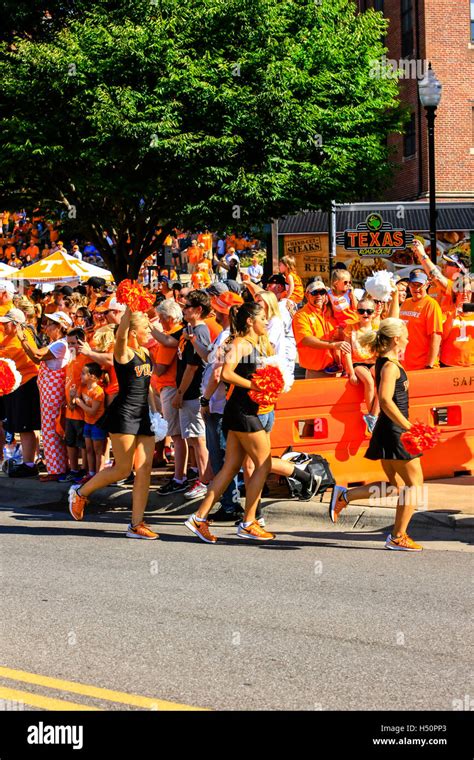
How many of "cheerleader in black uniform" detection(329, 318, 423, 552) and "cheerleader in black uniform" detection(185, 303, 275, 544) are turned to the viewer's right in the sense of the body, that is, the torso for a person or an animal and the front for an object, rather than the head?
2

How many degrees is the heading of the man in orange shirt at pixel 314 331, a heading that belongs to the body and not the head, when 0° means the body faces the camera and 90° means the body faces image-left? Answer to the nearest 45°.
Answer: approximately 315°

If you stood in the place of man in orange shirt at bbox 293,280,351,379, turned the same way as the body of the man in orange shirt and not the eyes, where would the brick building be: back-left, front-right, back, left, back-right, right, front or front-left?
back-left

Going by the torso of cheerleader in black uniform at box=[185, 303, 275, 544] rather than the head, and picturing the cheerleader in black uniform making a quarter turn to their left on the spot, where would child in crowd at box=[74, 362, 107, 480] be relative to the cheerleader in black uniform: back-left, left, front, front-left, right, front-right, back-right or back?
front-left

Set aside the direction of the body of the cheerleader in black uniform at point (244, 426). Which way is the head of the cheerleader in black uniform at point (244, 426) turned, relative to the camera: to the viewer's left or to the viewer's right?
to the viewer's right

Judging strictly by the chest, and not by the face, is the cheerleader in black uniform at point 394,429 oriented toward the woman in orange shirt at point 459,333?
no

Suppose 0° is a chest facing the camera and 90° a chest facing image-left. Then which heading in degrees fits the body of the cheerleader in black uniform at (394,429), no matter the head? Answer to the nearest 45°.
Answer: approximately 270°

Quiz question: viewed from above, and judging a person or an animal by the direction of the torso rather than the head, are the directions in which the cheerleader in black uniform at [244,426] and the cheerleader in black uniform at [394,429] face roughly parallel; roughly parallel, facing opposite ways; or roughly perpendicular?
roughly parallel

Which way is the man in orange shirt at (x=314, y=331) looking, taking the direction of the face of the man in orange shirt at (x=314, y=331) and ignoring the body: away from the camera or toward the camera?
toward the camera

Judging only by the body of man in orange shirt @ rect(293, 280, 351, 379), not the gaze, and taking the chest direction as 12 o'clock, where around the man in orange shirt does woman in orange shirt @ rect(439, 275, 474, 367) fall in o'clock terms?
The woman in orange shirt is roughly at 10 o'clock from the man in orange shirt.

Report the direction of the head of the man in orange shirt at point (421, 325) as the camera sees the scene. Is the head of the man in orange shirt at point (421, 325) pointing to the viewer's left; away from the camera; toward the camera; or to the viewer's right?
toward the camera

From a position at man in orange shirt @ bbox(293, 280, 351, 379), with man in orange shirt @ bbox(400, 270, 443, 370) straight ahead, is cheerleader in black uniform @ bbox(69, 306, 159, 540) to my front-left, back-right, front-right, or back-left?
back-right
